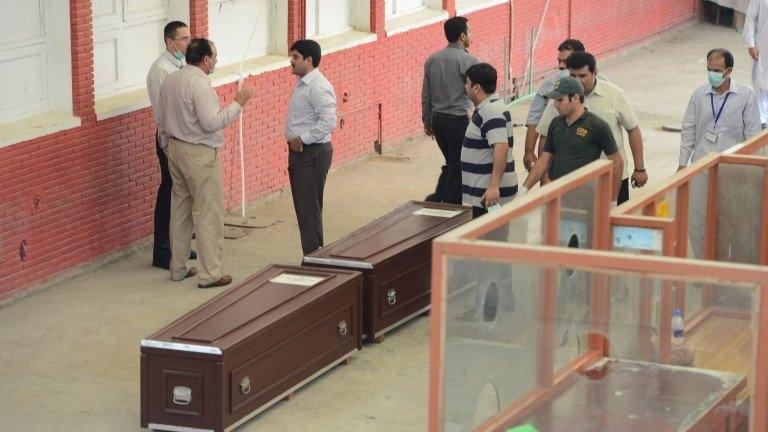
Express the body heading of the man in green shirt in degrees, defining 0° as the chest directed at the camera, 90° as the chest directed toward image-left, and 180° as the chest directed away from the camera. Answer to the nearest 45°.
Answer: approximately 45°

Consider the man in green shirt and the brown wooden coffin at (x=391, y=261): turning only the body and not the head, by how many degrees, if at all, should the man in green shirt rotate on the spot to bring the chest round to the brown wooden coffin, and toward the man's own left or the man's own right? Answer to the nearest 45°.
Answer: approximately 45° to the man's own right

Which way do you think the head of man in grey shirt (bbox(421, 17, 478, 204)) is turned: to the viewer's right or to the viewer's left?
to the viewer's right

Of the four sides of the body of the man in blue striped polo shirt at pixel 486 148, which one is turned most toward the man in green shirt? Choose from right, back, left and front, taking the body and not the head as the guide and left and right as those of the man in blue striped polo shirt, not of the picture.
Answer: back

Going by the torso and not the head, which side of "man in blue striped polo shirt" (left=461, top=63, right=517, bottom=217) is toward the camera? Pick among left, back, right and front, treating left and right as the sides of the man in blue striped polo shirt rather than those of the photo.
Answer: left

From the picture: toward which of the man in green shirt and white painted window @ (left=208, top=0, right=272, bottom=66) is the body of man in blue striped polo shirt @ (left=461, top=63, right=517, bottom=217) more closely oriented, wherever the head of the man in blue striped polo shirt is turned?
the white painted window

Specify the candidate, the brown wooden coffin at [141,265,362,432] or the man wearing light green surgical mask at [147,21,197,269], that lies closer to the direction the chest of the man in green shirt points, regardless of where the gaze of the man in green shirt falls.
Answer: the brown wooden coffin
